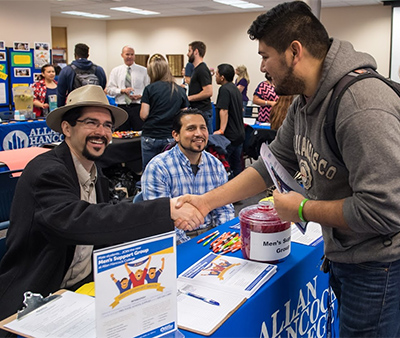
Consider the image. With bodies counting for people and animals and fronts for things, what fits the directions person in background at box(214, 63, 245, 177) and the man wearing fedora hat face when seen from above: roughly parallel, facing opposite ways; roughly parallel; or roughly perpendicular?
roughly parallel, facing opposite ways

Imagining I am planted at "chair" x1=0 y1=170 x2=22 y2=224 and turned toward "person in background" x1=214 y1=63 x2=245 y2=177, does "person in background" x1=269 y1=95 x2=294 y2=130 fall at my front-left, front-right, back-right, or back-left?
front-right

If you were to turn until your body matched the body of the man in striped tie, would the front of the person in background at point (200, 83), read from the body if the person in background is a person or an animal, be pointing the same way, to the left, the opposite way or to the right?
to the right

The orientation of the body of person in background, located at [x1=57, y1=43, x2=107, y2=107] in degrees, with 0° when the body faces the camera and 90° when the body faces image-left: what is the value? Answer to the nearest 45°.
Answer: approximately 180°

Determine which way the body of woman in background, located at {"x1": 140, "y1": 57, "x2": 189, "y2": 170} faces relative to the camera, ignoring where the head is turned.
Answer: away from the camera

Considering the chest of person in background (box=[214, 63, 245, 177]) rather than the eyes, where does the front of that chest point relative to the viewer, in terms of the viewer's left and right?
facing away from the viewer and to the left of the viewer

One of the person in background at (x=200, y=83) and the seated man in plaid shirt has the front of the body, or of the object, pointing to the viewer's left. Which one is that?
the person in background

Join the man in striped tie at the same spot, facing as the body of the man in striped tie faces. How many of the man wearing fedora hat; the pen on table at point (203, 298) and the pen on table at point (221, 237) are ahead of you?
3

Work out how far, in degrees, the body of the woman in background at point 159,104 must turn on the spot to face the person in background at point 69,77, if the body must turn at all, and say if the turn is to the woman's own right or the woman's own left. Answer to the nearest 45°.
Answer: approximately 45° to the woman's own left

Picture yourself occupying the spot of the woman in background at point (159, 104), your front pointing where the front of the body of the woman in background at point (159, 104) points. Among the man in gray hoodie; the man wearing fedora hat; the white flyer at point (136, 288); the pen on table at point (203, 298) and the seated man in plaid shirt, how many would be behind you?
5

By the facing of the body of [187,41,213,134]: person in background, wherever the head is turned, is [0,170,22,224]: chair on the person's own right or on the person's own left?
on the person's own left

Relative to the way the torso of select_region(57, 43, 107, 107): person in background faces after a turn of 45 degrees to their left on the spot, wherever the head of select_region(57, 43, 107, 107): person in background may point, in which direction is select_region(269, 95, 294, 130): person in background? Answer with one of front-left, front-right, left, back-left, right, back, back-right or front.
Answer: back

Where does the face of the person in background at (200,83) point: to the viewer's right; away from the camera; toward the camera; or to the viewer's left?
to the viewer's left

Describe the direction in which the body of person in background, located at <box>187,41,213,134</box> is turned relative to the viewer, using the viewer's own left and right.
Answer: facing to the left of the viewer

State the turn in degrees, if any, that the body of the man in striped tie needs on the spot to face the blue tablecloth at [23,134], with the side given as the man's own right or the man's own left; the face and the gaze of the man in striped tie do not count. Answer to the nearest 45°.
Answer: approximately 90° to the man's own right

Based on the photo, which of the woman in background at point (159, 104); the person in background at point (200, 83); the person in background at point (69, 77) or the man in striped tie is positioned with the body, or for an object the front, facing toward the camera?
the man in striped tie

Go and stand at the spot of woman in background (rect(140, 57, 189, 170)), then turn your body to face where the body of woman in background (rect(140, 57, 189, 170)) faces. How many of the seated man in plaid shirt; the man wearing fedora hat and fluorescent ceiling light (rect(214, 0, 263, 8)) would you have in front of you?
1

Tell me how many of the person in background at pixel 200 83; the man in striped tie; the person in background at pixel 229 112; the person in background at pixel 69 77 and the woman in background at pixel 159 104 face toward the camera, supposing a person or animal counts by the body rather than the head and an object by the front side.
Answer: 1

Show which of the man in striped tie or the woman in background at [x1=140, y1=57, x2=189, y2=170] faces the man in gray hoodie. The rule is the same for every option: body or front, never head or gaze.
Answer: the man in striped tie
